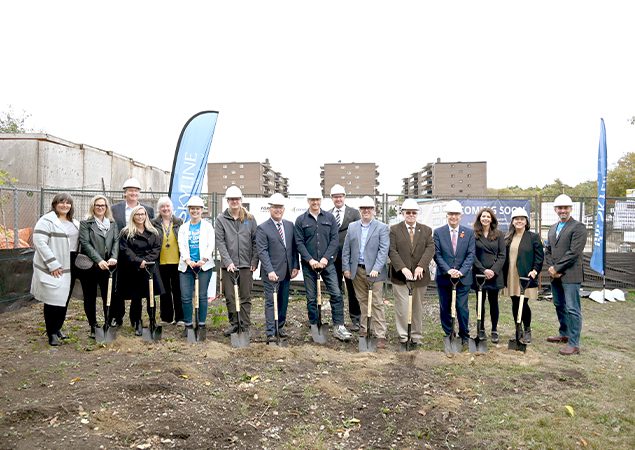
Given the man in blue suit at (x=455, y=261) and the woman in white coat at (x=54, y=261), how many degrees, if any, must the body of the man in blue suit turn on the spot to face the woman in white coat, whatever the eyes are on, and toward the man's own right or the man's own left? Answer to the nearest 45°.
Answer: approximately 90° to the man's own right

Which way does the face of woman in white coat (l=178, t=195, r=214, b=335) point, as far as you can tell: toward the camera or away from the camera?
toward the camera

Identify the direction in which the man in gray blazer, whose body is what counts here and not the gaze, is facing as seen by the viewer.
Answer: toward the camera

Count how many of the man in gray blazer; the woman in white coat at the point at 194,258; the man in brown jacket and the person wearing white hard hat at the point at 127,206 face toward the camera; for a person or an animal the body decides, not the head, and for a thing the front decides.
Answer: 4

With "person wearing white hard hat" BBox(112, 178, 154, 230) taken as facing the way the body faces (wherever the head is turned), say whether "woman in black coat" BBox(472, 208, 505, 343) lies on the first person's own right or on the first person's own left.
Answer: on the first person's own left

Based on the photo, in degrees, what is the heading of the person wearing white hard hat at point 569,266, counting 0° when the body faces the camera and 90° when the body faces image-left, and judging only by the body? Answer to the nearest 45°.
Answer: approximately 45°

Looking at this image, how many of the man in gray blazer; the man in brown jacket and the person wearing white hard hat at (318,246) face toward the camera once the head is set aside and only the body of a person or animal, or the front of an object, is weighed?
3

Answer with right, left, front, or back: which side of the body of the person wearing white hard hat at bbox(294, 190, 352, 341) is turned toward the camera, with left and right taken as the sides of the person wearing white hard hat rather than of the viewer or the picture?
front

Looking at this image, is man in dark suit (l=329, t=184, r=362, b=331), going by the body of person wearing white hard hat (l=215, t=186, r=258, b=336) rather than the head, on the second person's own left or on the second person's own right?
on the second person's own left

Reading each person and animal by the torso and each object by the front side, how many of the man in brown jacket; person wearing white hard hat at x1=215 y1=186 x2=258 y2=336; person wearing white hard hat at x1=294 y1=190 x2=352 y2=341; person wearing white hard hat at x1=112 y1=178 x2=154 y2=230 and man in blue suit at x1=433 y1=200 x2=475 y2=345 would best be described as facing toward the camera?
5

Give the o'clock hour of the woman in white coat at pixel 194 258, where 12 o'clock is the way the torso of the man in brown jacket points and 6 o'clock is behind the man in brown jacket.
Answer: The woman in white coat is roughly at 3 o'clock from the man in brown jacket.

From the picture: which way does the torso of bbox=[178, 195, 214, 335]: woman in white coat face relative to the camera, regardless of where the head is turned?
toward the camera

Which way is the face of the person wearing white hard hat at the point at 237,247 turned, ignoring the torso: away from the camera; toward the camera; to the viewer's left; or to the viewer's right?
toward the camera

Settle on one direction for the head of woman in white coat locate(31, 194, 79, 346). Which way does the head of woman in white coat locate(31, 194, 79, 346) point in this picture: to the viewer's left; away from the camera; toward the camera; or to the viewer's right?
toward the camera

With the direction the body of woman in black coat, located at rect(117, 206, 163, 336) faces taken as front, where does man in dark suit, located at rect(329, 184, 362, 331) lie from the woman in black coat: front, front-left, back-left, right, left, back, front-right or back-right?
left

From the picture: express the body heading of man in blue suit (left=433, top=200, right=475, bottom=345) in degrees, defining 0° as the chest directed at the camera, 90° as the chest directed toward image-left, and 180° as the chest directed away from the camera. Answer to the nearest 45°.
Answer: approximately 0°

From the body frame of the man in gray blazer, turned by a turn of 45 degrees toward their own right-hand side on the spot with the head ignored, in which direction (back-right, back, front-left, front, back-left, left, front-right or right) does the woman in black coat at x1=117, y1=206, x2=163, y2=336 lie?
front-right

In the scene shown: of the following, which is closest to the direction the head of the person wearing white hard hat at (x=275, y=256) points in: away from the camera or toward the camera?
toward the camera

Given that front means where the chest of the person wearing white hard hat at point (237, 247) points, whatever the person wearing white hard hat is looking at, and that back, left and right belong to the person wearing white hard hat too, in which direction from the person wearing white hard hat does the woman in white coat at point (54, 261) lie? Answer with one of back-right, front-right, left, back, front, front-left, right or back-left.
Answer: right
